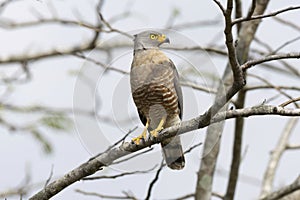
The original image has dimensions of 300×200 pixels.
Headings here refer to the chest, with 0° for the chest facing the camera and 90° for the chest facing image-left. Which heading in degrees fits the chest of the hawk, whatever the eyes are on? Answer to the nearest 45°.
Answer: approximately 45°
